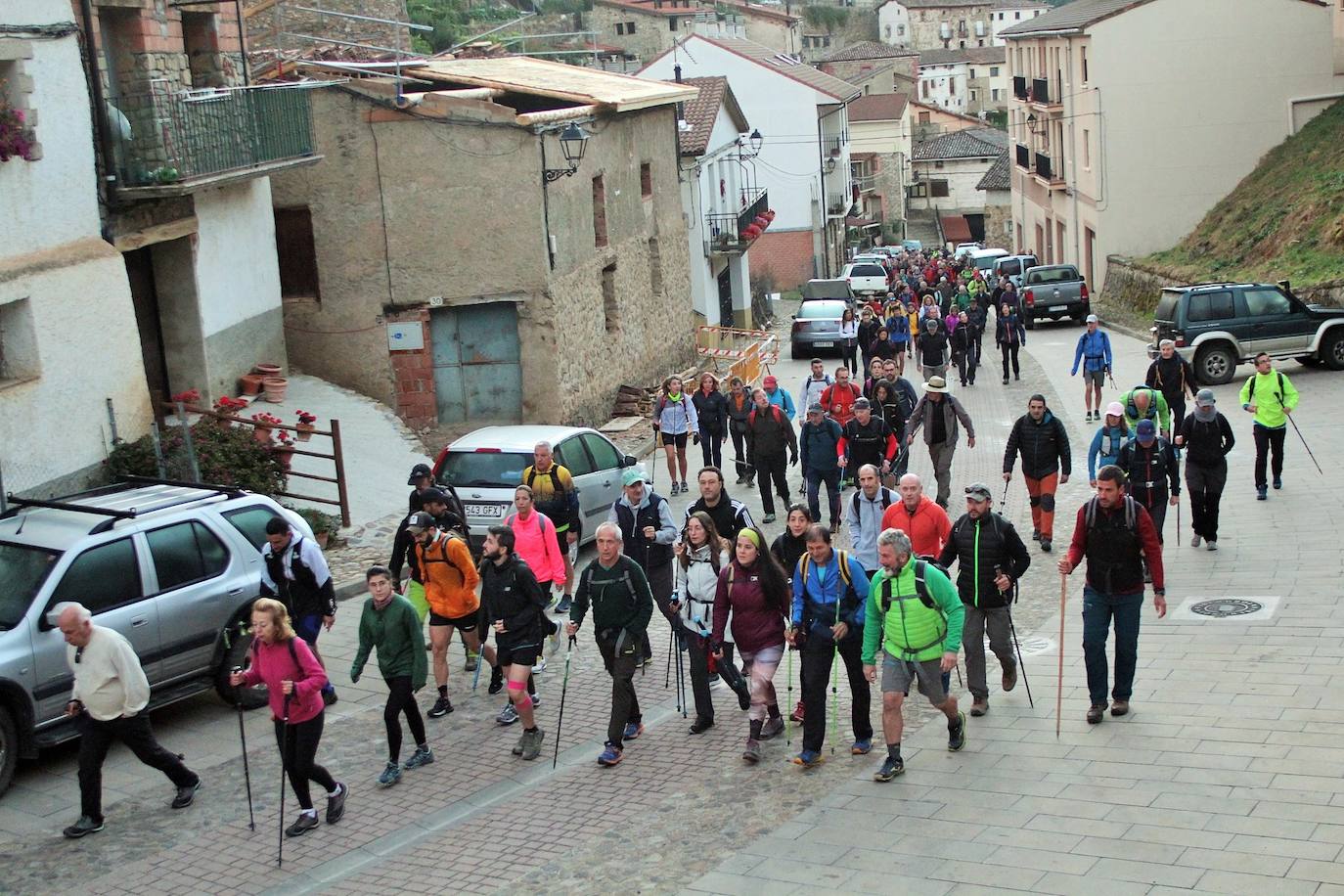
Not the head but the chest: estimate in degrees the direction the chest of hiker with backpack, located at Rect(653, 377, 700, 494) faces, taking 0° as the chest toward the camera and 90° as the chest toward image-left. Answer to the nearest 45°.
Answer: approximately 0°

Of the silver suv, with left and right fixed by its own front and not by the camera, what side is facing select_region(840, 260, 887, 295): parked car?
back

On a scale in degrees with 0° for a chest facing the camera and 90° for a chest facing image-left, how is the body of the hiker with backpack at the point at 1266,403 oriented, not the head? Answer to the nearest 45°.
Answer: approximately 0°

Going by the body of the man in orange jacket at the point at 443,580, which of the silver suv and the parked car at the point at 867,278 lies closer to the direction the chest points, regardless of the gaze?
the silver suv

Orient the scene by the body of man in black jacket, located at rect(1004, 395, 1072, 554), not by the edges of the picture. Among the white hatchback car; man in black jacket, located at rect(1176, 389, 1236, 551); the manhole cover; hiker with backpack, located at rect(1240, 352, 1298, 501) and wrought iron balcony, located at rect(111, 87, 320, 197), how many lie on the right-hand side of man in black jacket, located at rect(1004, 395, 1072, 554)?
2

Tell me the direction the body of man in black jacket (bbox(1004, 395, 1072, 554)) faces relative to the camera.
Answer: toward the camera

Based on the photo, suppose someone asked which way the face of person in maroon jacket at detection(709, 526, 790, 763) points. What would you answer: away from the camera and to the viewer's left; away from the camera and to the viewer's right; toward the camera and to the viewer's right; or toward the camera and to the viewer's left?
toward the camera and to the viewer's left

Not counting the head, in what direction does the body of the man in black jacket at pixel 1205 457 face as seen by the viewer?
toward the camera

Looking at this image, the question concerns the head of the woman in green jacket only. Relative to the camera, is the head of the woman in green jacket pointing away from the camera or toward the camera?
toward the camera

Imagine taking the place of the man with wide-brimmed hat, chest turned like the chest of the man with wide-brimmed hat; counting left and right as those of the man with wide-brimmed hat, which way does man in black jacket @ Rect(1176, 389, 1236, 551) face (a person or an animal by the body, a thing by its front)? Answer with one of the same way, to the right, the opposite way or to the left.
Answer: the same way

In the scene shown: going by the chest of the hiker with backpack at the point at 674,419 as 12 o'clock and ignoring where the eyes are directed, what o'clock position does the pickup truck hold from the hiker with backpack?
The pickup truck is roughly at 7 o'clock from the hiker with backpack.

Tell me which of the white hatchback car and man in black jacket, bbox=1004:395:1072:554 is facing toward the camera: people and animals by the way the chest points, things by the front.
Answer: the man in black jacket

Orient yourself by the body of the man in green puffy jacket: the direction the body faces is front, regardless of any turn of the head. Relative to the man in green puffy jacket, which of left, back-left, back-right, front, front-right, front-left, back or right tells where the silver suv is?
front-right

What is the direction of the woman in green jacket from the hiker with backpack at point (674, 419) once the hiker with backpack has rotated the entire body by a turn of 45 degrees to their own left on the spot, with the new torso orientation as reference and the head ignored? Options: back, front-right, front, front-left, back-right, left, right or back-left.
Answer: front-right

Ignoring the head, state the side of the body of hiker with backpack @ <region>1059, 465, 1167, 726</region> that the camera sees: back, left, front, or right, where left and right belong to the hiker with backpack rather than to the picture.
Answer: front

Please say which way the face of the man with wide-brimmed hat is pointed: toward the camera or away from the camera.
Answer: toward the camera

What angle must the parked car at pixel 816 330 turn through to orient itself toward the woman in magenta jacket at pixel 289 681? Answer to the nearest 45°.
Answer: approximately 180°
